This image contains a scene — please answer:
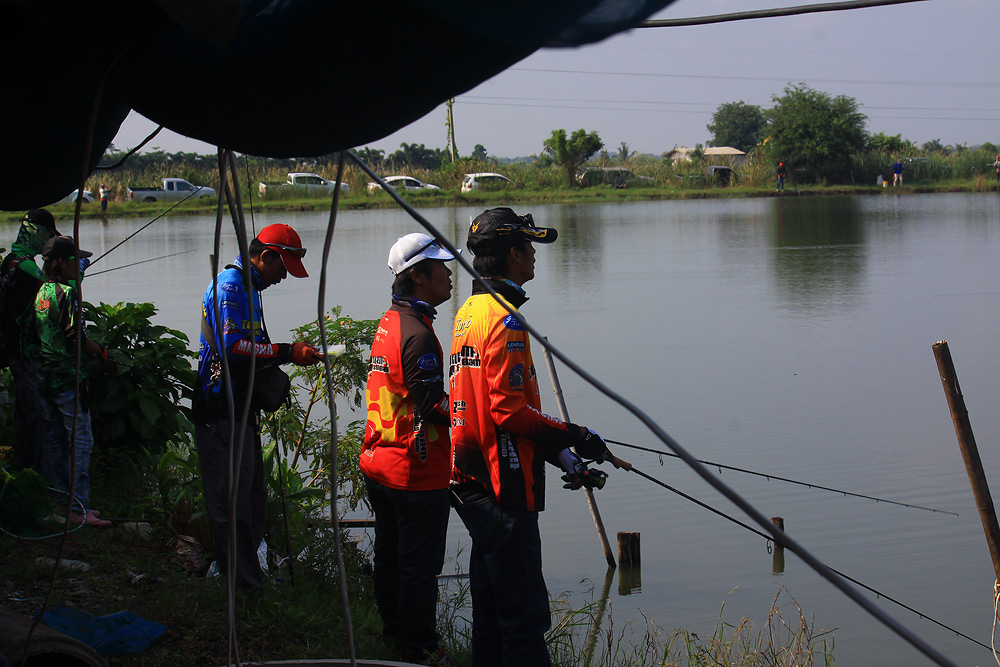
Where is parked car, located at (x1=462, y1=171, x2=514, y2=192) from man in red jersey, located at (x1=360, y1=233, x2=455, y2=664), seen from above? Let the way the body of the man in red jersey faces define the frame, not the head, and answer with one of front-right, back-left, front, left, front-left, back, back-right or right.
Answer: front-left

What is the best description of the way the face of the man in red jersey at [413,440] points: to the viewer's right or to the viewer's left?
to the viewer's right

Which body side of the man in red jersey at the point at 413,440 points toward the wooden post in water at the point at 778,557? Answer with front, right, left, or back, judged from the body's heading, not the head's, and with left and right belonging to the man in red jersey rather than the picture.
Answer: front

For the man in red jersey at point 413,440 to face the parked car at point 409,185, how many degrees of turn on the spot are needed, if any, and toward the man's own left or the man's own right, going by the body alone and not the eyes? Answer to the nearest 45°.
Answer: approximately 45° to the man's own left

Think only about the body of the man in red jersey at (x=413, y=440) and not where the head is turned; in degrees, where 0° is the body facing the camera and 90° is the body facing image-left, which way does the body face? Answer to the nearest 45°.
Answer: approximately 225°

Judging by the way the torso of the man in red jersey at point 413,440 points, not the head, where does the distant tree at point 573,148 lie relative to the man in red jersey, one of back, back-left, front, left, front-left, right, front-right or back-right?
front-left

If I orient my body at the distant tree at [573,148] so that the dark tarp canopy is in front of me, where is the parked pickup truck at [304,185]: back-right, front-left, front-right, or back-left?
front-right

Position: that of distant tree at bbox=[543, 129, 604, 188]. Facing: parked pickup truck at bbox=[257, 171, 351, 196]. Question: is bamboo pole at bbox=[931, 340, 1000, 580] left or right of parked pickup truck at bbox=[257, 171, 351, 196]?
left
